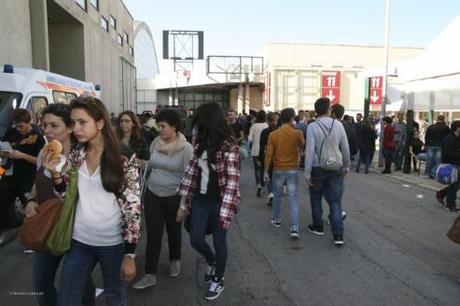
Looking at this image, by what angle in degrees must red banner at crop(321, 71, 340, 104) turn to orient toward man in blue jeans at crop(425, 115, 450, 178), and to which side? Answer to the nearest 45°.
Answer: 0° — it already faces them

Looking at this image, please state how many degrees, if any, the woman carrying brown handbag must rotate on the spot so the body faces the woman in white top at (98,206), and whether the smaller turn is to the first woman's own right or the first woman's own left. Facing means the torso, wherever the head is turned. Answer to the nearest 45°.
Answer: approximately 90° to the first woman's own left

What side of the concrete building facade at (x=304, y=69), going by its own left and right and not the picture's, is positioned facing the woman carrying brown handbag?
front

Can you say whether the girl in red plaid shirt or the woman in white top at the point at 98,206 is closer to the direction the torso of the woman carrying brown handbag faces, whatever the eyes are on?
the woman in white top

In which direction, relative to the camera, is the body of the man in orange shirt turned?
away from the camera

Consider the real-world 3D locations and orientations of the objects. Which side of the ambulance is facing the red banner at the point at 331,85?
back

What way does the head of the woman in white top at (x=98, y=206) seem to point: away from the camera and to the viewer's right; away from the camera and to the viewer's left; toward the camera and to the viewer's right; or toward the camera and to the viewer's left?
toward the camera and to the viewer's left

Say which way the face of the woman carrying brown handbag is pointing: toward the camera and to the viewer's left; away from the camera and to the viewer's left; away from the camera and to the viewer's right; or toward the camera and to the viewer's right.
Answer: toward the camera and to the viewer's left

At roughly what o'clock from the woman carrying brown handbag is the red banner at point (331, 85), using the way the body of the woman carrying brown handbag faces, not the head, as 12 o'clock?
The red banner is roughly at 6 o'clock from the woman carrying brown handbag.

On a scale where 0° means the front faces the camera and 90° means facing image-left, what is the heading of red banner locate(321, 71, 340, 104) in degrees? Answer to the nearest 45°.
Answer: approximately 0°

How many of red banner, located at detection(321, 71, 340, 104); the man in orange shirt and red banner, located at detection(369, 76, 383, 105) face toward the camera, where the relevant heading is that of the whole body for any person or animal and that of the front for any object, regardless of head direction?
2

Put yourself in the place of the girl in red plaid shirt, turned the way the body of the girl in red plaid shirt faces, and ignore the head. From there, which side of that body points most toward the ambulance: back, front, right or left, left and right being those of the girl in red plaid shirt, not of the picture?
right

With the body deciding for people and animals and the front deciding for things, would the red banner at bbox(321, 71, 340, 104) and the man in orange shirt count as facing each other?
yes

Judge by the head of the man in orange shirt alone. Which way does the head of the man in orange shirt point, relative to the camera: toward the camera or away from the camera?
away from the camera
